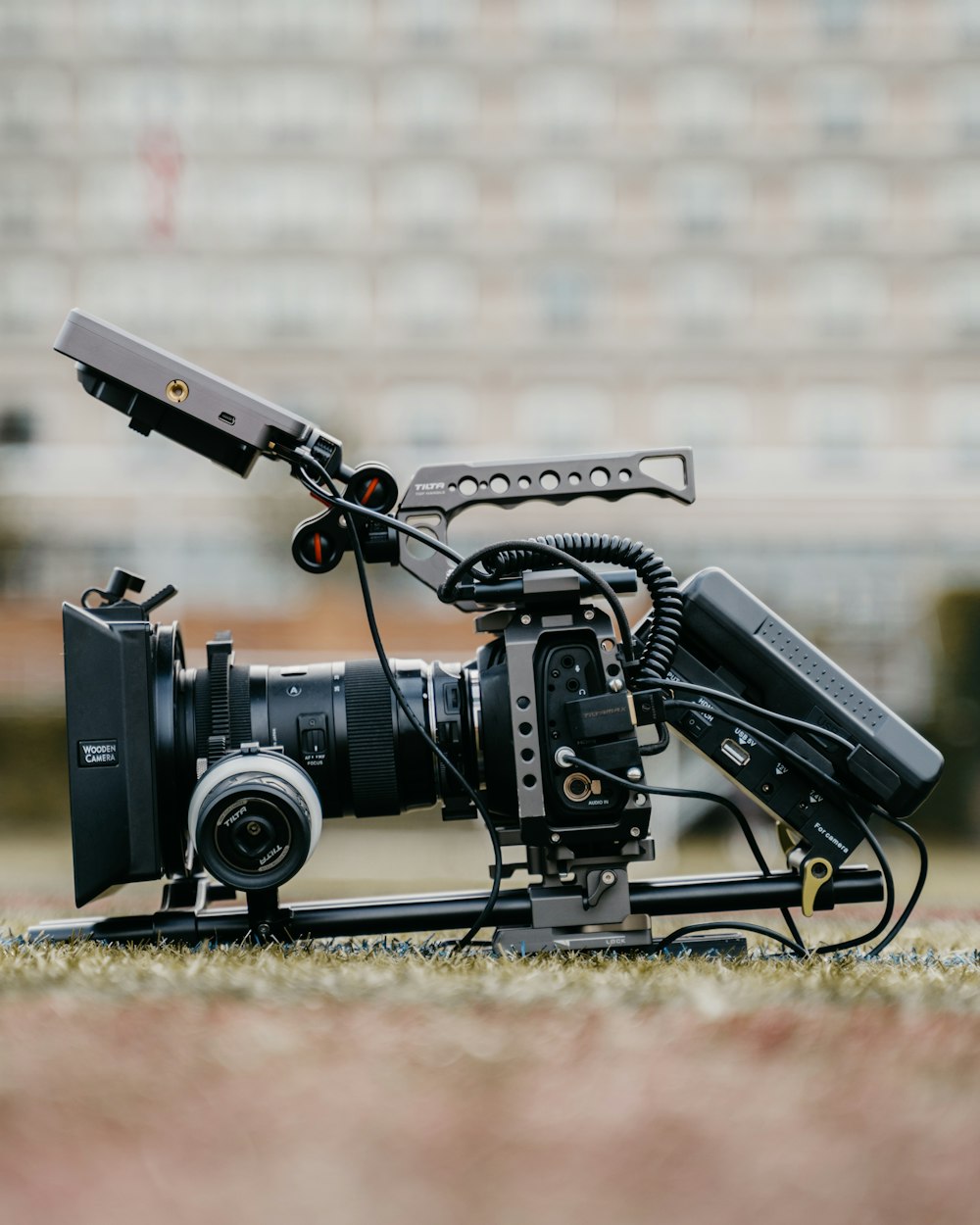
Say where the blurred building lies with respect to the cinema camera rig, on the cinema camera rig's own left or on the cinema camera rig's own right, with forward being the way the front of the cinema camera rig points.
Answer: on the cinema camera rig's own right

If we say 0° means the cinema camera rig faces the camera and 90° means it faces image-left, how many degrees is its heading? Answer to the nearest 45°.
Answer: approximately 90°
